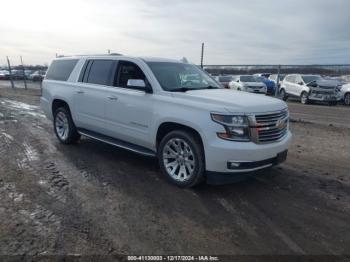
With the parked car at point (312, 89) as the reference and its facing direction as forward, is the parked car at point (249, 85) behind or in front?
behind

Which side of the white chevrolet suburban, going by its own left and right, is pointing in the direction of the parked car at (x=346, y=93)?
left

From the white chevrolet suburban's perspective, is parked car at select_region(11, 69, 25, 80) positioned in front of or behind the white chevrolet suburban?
behind

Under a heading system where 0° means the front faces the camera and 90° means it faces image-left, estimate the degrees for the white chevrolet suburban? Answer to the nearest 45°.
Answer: approximately 315°

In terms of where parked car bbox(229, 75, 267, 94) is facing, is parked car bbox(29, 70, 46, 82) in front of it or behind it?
behind

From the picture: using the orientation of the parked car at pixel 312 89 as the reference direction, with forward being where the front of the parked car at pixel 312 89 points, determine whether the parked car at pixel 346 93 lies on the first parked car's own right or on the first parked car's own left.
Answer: on the first parked car's own left

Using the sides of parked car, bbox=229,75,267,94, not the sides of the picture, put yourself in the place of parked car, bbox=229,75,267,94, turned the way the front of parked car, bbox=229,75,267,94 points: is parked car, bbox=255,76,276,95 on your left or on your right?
on your left
